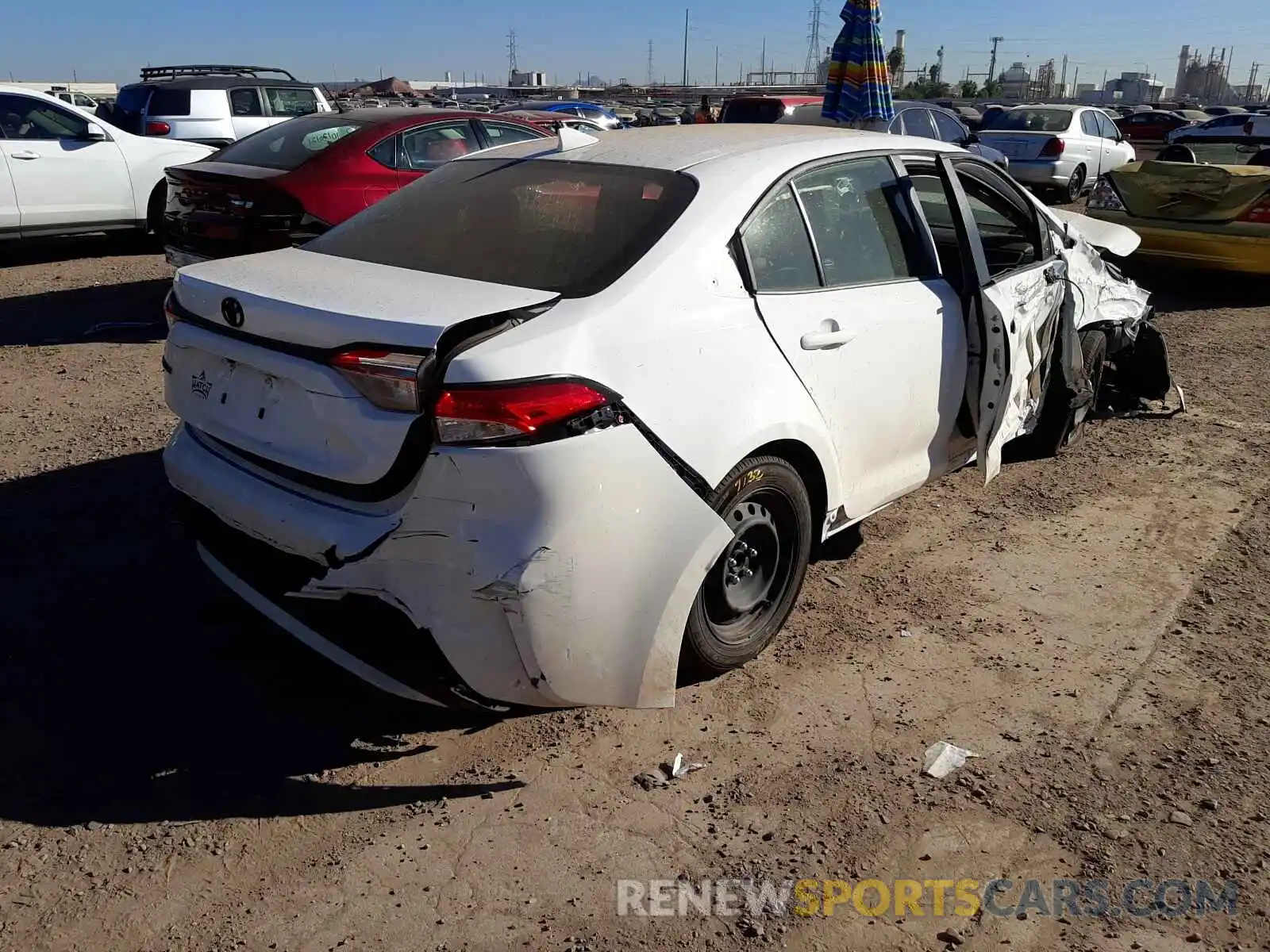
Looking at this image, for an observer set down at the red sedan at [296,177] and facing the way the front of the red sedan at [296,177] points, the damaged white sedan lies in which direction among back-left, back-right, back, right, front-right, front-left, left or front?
back-right

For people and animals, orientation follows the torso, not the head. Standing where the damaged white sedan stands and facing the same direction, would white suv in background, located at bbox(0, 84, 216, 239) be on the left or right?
on its left

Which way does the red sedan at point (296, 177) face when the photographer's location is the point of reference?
facing away from the viewer and to the right of the viewer

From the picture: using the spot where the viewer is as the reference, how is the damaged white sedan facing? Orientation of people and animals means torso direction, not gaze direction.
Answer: facing away from the viewer and to the right of the viewer

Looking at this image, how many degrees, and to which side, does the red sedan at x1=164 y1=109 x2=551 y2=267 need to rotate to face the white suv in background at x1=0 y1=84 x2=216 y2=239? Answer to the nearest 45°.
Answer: approximately 90° to its left

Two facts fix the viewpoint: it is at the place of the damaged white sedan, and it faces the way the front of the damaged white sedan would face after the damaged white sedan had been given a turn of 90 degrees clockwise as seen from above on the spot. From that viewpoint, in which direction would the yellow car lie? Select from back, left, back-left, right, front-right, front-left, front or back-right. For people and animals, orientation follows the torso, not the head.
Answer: left

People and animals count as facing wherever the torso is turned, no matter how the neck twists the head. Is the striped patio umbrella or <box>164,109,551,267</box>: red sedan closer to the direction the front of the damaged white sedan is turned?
the striped patio umbrella

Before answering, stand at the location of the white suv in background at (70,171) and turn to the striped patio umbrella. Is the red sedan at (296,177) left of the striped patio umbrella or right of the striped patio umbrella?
right

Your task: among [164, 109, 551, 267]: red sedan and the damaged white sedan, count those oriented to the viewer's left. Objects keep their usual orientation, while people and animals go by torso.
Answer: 0

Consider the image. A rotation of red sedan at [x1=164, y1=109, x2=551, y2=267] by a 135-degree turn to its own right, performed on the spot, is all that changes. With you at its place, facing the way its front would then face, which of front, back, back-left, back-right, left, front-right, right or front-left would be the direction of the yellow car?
left

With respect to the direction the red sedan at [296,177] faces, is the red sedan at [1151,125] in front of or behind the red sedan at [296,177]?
in front
